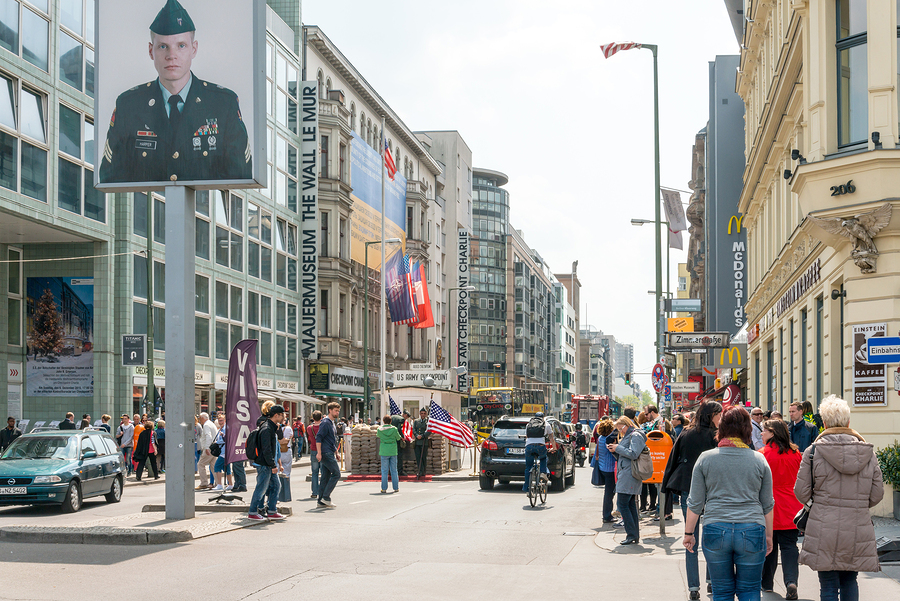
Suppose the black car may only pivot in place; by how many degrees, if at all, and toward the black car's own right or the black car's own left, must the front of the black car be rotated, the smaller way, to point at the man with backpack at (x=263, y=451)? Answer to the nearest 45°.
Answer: approximately 180°

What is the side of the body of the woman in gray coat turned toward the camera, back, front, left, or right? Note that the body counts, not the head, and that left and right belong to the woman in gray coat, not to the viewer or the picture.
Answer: left

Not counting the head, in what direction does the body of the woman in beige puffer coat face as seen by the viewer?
away from the camera

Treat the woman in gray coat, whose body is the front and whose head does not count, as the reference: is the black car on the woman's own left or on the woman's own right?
on the woman's own right

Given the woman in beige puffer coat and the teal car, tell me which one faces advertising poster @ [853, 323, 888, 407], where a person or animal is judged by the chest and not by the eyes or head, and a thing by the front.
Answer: the woman in beige puffer coat

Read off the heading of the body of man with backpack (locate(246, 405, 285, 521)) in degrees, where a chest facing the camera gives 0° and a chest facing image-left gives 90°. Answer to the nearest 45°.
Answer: approximately 270°

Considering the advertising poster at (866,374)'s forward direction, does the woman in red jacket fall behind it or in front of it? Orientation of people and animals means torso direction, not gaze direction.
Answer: in front

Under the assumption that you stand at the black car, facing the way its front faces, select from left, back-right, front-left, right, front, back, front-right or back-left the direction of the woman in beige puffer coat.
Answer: back

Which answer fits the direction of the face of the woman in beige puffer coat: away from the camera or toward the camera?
away from the camera

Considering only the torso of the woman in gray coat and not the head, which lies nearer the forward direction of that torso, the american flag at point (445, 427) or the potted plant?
the american flag

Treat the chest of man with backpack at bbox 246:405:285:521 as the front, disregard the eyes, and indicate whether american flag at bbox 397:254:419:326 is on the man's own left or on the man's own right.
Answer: on the man's own left

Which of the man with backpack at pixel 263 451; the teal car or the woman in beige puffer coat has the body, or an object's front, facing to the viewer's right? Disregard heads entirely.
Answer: the man with backpack

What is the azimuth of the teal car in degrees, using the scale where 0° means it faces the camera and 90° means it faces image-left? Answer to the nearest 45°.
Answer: approximately 45°
